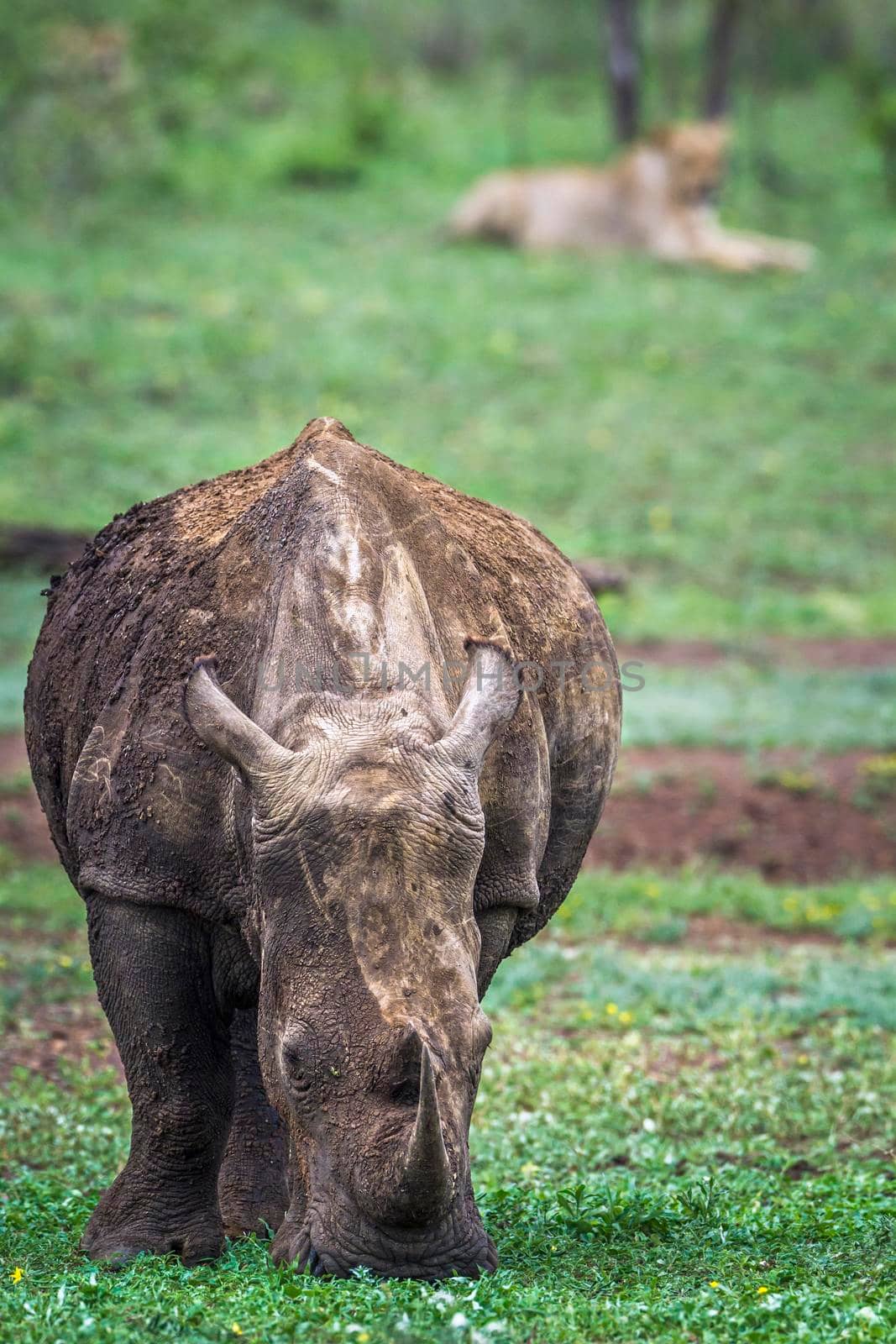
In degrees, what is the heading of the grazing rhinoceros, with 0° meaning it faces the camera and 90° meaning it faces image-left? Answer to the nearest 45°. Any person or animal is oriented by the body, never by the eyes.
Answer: approximately 0°

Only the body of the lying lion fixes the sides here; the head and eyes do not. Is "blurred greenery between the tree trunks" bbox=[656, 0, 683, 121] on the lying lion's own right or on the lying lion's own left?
on the lying lion's own left

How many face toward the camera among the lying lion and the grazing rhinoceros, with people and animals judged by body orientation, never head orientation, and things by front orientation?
1

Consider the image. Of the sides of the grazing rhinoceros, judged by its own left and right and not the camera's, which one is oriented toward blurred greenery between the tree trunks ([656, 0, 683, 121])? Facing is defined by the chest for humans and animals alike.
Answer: back

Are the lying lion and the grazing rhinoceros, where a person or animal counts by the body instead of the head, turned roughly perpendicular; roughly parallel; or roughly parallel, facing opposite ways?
roughly perpendicular

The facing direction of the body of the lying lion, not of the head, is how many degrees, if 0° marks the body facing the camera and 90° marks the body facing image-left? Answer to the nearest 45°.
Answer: approximately 270°

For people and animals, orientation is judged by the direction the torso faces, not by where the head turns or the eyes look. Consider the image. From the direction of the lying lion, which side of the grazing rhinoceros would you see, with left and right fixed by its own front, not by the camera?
back

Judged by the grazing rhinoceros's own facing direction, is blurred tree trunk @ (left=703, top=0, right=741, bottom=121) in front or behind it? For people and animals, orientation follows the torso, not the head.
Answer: behind

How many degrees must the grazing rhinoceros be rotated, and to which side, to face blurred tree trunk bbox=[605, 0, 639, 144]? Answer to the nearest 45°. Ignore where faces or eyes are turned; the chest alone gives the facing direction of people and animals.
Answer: approximately 180°

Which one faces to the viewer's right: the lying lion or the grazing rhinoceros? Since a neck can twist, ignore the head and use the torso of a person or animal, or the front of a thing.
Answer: the lying lion
